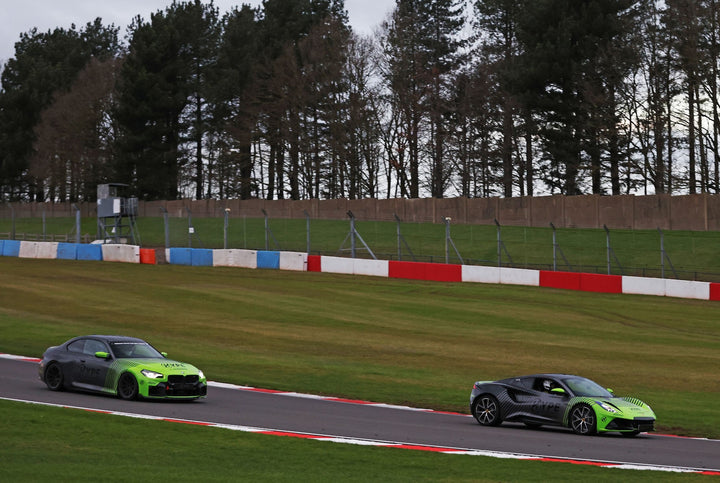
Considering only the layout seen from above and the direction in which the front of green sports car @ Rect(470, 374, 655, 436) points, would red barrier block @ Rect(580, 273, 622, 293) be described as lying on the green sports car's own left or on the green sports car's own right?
on the green sports car's own left

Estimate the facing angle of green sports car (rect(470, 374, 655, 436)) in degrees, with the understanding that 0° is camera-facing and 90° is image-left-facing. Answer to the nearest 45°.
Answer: approximately 315°

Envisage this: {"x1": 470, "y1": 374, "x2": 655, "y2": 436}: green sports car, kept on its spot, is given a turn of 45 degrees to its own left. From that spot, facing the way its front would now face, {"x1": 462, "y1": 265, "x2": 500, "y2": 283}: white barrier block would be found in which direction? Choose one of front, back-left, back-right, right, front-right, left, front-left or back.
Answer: left

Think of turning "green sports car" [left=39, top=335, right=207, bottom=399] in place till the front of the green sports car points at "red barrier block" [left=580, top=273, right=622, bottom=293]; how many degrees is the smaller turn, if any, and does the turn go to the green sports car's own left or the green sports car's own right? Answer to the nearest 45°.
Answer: approximately 90° to the green sports car's own left

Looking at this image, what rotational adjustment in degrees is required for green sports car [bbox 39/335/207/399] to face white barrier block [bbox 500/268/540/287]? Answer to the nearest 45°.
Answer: approximately 90° to its left

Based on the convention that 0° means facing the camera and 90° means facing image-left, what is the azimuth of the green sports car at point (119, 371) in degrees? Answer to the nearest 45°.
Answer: approximately 315°

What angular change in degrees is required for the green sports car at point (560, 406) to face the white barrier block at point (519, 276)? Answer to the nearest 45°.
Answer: approximately 135° to its left

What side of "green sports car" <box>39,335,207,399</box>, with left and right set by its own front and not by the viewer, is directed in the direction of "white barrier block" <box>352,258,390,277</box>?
left

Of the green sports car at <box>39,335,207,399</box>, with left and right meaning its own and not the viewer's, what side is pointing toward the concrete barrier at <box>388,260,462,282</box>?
left

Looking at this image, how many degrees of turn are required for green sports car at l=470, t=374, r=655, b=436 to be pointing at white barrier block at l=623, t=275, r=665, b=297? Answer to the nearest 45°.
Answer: approximately 135° to its left
